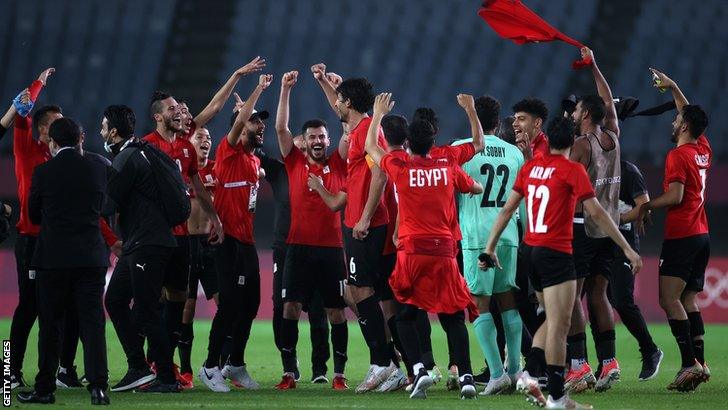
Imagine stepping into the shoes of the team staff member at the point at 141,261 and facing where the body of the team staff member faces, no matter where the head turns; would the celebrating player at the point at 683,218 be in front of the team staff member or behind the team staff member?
behind

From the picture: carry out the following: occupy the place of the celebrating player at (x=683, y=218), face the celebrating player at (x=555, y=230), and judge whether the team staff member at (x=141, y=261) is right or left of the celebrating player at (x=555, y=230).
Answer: right

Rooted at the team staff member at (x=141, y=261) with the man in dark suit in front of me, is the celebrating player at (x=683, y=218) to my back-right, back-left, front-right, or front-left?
back-left

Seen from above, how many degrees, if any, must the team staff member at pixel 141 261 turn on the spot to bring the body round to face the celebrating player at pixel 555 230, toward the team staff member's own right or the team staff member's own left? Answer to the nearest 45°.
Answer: approximately 135° to the team staff member's own left

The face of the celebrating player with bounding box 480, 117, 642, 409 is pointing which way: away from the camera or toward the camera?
away from the camera
